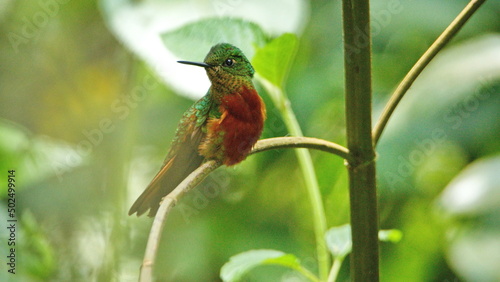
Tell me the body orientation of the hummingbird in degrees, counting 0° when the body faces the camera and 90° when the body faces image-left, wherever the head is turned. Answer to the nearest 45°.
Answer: approximately 315°
